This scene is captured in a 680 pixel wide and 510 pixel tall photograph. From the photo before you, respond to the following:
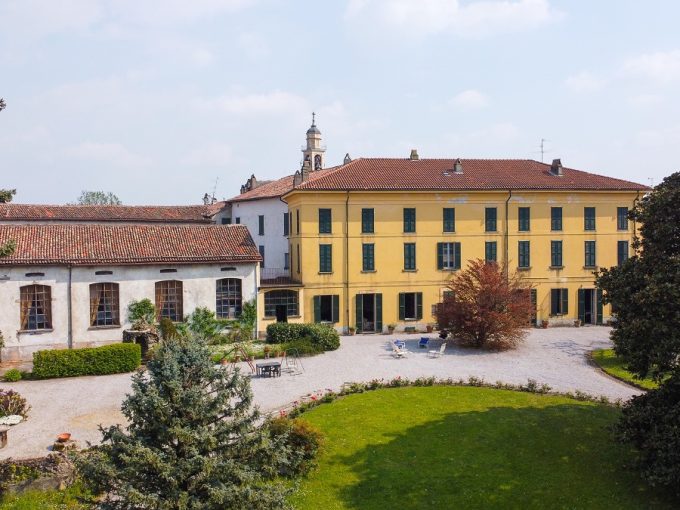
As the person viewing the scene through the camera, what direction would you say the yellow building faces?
facing the viewer

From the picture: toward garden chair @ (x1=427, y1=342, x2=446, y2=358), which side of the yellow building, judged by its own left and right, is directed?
front

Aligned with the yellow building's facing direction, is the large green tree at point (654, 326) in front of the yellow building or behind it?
in front

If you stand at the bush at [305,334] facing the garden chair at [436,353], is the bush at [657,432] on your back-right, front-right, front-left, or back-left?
front-right

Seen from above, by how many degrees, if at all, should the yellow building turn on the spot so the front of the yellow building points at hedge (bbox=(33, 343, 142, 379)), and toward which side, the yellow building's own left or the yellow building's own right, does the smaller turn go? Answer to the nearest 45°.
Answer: approximately 45° to the yellow building's own right

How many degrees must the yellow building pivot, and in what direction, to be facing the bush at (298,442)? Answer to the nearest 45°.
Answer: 0° — it already faces it

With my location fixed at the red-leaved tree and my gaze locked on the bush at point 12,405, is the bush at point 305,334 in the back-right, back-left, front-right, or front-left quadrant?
front-right

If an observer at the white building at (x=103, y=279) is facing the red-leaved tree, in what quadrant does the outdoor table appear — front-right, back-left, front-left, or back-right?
front-right

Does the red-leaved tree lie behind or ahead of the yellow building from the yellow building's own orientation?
ahead

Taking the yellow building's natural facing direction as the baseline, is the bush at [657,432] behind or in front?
in front
